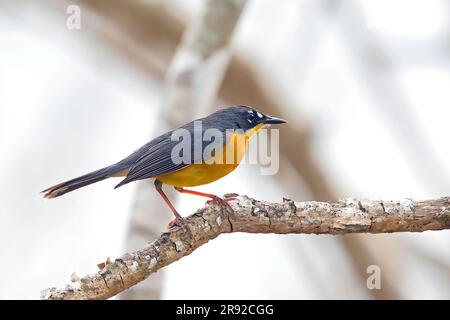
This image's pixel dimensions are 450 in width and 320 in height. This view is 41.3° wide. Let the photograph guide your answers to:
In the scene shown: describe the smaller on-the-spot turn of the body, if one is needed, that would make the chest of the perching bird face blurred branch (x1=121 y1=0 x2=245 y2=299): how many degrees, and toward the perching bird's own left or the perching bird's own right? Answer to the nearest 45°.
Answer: approximately 90° to the perching bird's own left

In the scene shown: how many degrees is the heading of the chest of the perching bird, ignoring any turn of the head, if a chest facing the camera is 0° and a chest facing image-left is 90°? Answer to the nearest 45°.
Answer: approximately 270°
